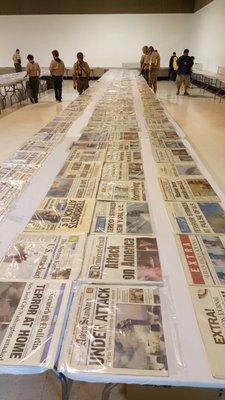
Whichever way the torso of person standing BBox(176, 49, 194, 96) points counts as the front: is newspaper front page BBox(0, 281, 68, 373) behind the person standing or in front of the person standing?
in front

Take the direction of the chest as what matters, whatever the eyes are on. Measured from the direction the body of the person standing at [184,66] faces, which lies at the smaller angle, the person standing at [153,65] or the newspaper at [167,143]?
the newspaper

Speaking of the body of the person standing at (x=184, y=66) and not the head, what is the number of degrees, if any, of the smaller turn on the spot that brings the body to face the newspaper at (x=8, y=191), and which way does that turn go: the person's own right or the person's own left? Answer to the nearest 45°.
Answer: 0° — they already face it

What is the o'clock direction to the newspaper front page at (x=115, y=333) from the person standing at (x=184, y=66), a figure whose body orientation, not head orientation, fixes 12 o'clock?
The newspaper front page is roughly at 12 o'clock from the person standing.

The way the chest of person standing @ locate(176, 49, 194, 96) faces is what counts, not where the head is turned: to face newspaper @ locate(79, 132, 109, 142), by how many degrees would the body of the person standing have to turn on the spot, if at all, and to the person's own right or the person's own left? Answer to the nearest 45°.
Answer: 0° — they already face it

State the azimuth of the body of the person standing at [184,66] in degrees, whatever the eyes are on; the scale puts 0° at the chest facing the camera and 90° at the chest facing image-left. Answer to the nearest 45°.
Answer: approximately 0°

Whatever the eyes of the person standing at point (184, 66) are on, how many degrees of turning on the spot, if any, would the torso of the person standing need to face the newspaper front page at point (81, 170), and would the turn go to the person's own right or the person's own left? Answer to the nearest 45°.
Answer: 0° — they already face it

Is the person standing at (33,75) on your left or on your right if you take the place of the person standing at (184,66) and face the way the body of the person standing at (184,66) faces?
on your right

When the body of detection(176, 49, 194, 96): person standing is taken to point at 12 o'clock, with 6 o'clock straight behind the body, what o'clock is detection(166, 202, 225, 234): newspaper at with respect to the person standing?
The newspaper is roughly at 12 o'clock from the person standing.

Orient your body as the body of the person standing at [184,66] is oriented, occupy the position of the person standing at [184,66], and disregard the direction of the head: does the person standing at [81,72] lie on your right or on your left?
on your right

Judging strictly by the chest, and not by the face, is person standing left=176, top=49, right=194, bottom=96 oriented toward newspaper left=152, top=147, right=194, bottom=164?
yes

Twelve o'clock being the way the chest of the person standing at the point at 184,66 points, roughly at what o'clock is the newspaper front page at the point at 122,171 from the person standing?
The newspaper front page is roughly at 12 o'clock from the person standing.

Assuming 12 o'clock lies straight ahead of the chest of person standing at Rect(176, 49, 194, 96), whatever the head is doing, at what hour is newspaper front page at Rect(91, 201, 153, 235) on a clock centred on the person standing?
The newspaper front page is roughly at 12 o'clock from the person standing.

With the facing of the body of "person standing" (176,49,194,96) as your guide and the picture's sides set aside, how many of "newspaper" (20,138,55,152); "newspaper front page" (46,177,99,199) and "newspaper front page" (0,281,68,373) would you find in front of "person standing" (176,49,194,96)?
3
